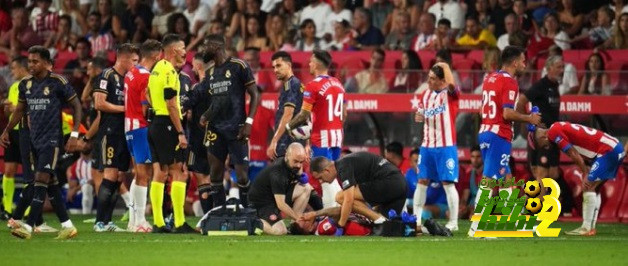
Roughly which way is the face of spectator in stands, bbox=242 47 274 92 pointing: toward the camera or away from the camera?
toward the camera

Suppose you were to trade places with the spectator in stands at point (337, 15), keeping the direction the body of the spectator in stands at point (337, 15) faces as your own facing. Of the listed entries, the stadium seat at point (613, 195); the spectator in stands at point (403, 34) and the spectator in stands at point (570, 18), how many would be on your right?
0

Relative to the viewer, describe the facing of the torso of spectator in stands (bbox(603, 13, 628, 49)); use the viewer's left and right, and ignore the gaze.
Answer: facing the viewer

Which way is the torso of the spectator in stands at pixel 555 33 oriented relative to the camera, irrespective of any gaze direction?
toward the camera

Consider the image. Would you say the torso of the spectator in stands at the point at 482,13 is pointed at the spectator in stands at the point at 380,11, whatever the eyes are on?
no

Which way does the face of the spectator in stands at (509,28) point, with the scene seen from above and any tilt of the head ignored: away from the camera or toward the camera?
toward the camera

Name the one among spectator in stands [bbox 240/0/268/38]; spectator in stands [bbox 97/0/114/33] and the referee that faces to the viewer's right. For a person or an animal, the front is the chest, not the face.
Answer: the referee

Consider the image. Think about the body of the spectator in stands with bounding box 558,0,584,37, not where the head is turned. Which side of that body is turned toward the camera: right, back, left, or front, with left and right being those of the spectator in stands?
front

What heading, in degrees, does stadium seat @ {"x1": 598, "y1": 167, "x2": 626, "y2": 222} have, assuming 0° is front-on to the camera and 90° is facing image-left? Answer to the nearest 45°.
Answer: approximately 45°

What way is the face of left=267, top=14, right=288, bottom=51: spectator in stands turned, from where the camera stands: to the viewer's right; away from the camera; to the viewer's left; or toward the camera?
toward the camera

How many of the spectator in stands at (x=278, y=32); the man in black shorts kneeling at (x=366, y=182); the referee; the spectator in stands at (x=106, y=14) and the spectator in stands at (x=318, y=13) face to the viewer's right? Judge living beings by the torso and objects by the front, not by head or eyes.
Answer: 1

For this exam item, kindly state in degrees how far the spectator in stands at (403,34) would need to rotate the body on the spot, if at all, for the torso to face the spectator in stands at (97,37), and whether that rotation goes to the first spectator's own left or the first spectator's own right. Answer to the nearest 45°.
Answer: approximately 90° to the first spectator's own right

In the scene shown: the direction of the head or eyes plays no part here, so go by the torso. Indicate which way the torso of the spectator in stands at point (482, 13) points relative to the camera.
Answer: toward the camera

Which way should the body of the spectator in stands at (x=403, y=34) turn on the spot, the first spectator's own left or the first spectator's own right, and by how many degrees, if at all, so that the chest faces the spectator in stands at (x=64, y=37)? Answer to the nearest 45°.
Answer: approximately 90° to the first spectator's own right

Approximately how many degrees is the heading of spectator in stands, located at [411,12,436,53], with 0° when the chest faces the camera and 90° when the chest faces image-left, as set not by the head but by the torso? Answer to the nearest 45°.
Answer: approximately 0°
